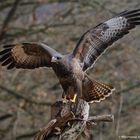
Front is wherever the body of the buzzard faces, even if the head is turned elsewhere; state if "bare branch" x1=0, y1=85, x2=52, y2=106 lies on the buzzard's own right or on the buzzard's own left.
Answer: on the buzzard's own right

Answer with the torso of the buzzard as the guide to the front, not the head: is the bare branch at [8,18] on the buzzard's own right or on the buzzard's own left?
on the buzzard's own right
